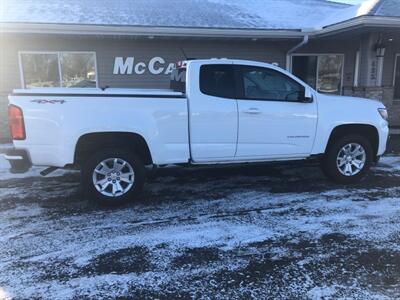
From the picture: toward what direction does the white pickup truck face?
to the viewer's right
